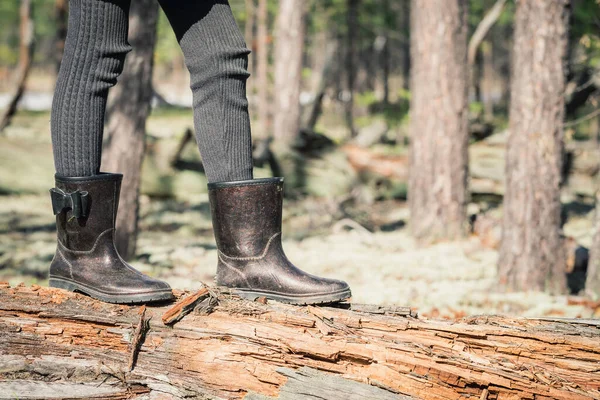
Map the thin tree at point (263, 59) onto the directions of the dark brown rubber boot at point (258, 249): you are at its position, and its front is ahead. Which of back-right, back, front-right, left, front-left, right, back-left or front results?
left

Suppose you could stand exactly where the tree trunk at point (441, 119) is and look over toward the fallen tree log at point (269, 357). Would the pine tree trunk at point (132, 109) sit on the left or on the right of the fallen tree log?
right

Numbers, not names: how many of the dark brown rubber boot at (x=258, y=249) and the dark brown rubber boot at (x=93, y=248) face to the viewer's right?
2

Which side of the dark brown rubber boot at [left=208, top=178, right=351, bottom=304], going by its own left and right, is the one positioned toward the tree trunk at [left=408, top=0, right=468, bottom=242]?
left

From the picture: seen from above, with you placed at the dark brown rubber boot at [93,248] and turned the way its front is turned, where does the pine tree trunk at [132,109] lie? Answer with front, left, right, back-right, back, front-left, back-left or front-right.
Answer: left

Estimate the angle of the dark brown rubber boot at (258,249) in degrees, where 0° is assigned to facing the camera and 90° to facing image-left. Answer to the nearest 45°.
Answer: approximately 270°

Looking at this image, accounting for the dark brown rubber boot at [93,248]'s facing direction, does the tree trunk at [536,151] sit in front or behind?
in front

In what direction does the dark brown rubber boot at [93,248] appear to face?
to the viewer's right
